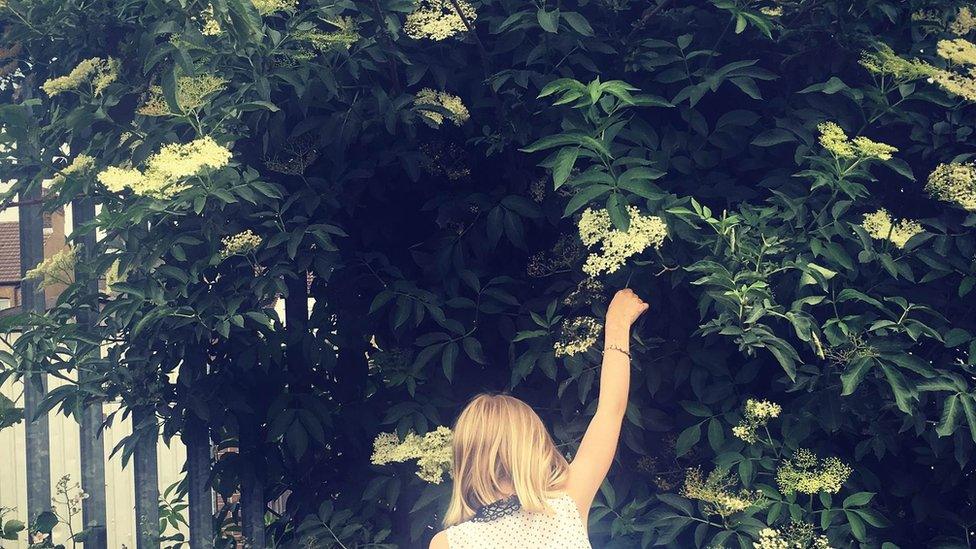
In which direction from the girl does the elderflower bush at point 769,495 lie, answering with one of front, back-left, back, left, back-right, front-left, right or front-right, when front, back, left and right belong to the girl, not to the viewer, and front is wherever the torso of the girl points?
front-right

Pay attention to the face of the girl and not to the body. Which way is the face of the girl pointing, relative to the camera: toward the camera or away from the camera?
away from the camera

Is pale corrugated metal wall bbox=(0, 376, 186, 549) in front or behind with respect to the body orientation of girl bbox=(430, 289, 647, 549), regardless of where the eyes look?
in front

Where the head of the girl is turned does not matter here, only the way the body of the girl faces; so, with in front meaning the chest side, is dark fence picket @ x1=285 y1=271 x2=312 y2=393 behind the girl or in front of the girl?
in front

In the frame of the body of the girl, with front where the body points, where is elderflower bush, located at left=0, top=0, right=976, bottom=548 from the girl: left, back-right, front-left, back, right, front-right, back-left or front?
front

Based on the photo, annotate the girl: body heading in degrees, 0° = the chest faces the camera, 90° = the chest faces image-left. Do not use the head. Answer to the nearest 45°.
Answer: approximately 180°
